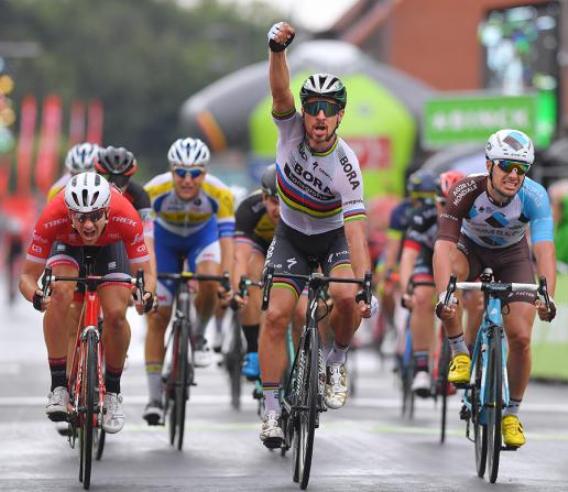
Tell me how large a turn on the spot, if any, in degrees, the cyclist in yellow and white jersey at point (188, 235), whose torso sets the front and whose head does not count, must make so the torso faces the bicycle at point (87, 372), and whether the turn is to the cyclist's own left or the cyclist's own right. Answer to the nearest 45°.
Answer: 0° — they already face it

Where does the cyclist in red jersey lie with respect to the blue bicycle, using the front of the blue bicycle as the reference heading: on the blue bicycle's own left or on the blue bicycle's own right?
on the blue bicycle's own right

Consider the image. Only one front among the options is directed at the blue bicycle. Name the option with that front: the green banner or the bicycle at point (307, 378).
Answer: the green banner

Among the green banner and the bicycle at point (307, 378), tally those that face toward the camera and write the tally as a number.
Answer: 2

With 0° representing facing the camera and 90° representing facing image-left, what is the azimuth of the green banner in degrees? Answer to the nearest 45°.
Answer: approximately 0°
